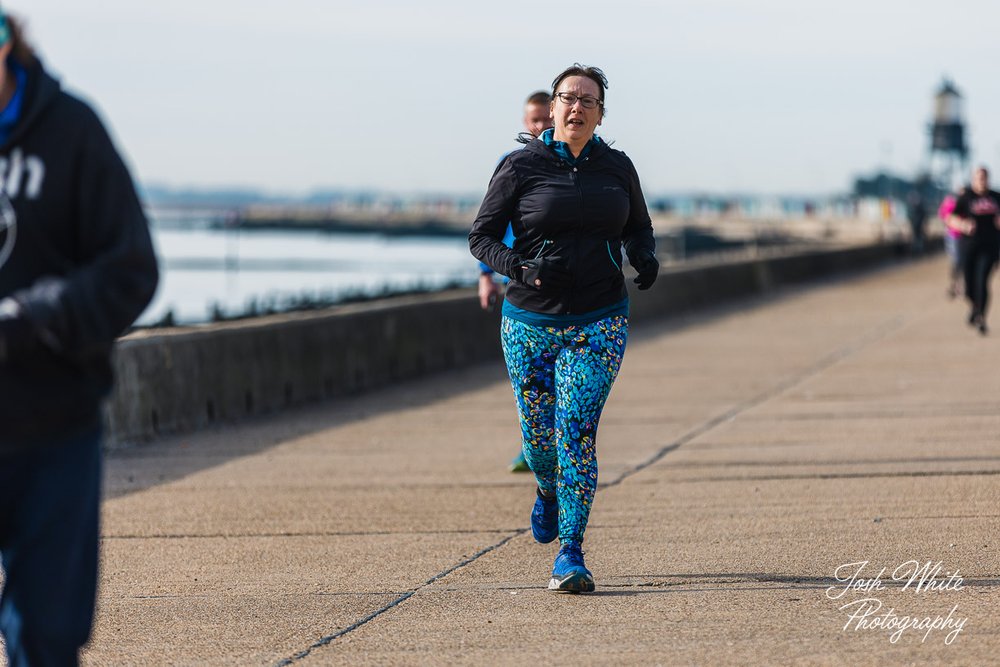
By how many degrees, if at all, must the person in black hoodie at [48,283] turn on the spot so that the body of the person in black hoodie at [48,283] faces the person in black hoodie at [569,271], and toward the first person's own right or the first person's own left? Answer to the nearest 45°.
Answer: approximately 135° to the first person's own left

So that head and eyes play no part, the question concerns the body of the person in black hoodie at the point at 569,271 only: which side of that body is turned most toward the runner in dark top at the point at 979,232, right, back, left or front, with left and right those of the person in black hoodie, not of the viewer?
back

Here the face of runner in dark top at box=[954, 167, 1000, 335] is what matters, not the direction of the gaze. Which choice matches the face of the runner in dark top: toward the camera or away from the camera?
toward the camera

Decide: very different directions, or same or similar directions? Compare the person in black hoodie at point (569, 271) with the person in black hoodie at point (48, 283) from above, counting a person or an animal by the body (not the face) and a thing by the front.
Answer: same or similar directions

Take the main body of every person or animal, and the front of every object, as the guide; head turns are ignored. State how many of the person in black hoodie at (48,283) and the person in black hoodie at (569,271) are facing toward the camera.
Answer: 2

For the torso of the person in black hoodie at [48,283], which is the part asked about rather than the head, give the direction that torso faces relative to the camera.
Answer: toward the camera

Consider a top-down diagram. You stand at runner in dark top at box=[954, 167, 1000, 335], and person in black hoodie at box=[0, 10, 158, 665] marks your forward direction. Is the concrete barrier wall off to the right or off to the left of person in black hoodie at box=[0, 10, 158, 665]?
right

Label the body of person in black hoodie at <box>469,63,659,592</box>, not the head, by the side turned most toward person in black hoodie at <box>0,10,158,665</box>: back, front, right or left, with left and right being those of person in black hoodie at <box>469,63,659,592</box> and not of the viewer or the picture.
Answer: front

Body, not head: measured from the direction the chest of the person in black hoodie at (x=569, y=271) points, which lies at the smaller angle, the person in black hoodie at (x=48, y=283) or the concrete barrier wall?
the person in black hoodie

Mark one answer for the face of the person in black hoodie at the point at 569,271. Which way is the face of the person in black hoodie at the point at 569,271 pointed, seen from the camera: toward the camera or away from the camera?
toward the camera

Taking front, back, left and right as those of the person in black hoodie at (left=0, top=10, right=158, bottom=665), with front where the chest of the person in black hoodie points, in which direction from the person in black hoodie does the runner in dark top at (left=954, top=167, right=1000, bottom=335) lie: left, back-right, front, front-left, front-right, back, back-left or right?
back-left
